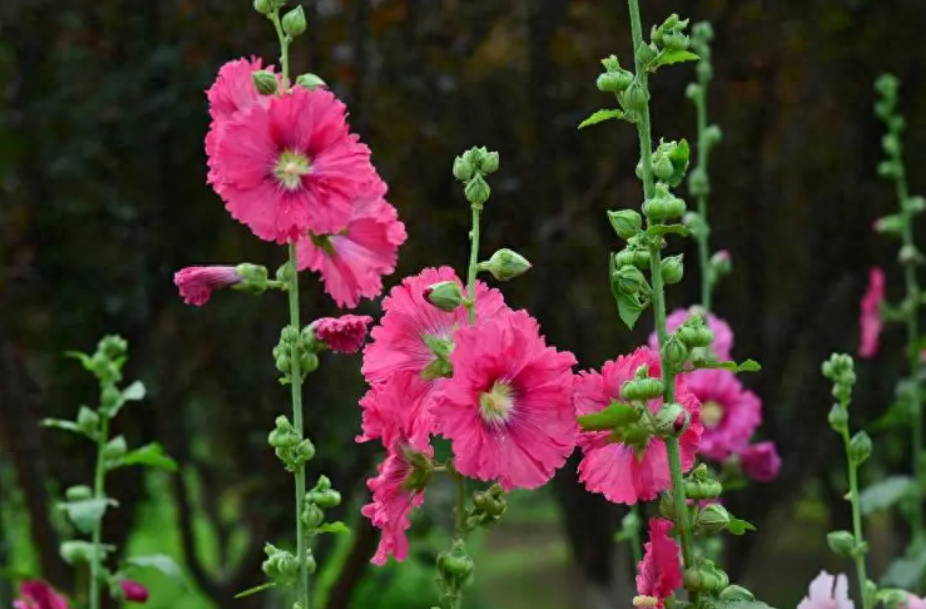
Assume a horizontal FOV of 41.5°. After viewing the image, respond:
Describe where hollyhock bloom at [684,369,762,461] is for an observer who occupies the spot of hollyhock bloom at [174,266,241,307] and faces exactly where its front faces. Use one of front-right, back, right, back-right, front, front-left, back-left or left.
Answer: back-right

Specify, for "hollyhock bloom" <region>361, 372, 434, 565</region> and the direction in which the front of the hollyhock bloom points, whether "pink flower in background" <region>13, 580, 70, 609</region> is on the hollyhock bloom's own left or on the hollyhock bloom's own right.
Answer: on the hollyhock bloom's own right

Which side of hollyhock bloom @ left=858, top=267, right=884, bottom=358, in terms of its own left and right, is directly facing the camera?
left

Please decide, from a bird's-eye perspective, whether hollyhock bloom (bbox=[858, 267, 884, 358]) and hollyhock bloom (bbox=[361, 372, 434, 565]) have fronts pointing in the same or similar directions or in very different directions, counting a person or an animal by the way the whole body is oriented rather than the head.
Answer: same or similar directions

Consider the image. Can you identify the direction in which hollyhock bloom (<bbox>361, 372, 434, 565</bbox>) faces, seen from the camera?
facing to the left of the viewer

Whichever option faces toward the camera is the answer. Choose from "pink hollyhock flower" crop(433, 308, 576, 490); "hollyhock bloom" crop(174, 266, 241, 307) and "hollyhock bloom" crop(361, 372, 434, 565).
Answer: the pink hollyhock flower

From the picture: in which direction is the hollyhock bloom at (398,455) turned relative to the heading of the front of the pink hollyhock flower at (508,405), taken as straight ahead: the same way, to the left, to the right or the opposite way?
to the right

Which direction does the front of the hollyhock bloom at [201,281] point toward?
to the viewer's left

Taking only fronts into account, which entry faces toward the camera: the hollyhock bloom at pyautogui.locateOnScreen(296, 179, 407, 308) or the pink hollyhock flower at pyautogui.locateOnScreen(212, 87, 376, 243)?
the pink hollyhock flower

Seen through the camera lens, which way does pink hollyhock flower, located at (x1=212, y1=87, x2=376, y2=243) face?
facing the viewer
